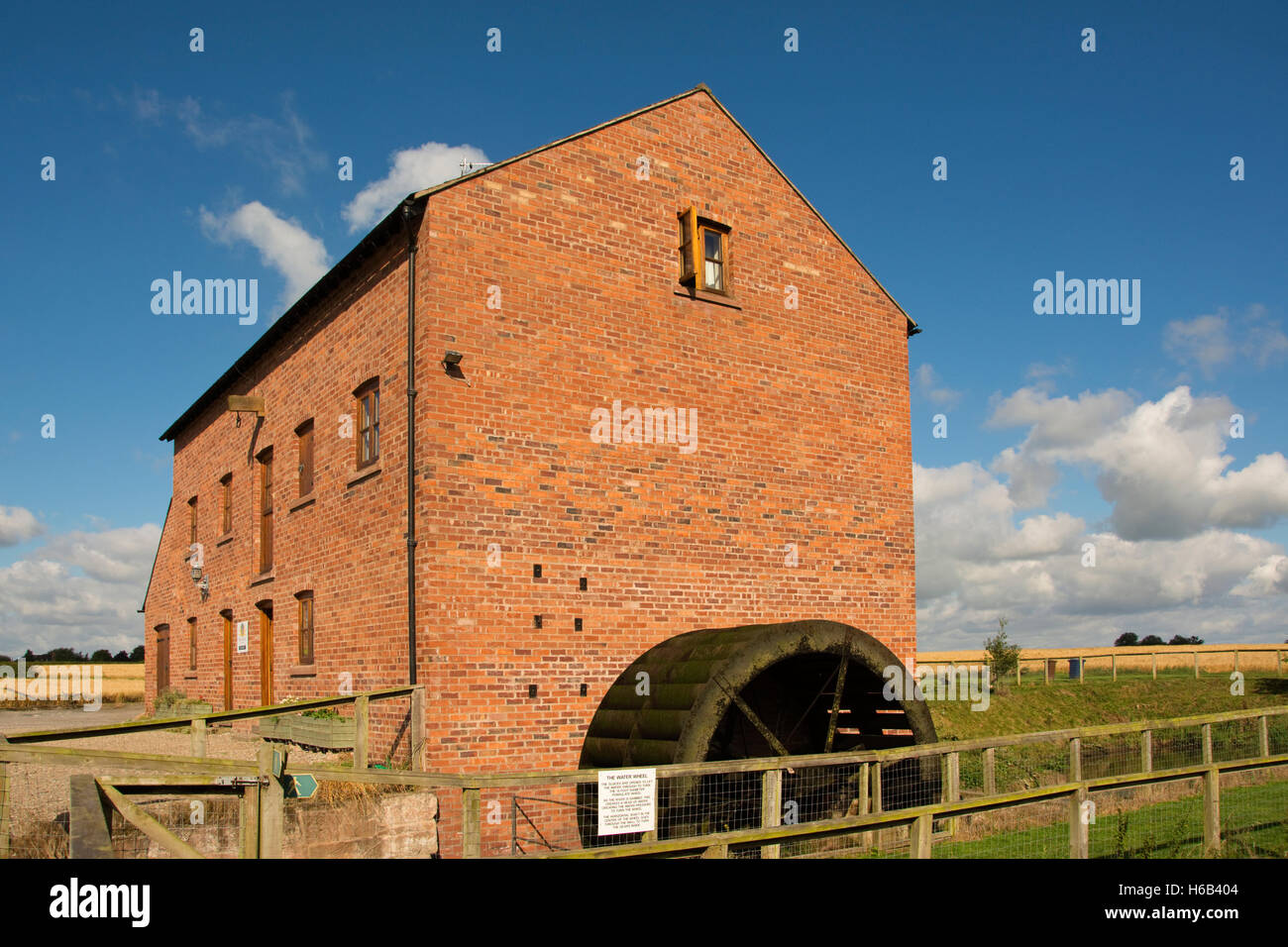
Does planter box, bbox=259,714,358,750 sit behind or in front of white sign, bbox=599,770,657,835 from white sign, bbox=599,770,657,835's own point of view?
behind

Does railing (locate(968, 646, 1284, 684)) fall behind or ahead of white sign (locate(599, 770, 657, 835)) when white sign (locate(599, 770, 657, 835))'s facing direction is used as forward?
behind

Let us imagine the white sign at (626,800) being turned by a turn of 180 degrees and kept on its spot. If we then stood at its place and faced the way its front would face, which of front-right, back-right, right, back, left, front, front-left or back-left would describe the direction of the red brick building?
front

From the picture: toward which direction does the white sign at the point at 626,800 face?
toward the camera
